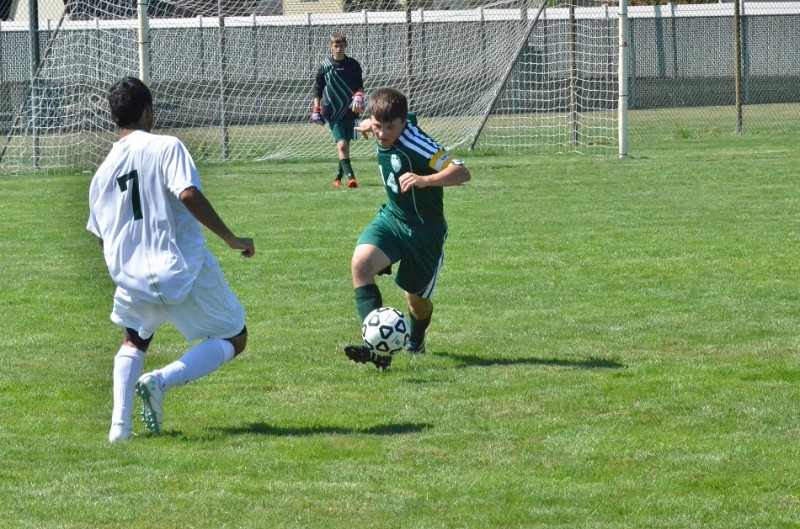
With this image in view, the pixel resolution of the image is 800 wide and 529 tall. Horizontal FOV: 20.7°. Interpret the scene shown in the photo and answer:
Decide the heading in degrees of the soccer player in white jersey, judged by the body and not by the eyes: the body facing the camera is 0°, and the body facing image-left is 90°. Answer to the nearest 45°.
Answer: approximately 225°

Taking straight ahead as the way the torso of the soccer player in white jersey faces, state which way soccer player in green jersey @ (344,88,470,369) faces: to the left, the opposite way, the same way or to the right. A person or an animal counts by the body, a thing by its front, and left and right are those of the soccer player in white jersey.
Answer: the opposite way

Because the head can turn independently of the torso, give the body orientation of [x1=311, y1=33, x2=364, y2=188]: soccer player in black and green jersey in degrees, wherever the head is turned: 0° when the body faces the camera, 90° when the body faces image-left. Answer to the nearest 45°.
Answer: approximately 0°

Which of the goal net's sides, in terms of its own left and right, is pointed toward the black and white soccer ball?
front

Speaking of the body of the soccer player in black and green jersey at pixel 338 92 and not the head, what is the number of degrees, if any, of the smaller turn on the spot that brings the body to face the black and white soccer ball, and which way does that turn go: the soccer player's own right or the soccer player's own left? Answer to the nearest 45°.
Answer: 0° — they already face it

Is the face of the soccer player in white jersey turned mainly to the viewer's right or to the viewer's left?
to the viewer's right

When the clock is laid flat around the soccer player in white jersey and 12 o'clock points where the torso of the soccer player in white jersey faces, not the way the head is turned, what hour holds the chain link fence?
The chain link fence is roughly at 11 o'clock from the soccer player in white jersey.

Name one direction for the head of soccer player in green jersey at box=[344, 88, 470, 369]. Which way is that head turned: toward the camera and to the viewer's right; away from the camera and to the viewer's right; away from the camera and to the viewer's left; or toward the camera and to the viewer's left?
toward the camera and to the viewer's left

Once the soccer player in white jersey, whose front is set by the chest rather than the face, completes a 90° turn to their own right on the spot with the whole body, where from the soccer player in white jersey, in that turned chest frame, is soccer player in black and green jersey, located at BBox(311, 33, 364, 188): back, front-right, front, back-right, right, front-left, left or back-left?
back-left

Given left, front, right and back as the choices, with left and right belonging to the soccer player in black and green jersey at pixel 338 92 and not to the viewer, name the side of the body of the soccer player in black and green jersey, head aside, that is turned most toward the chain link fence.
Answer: back

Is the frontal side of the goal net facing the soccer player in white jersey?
yes
